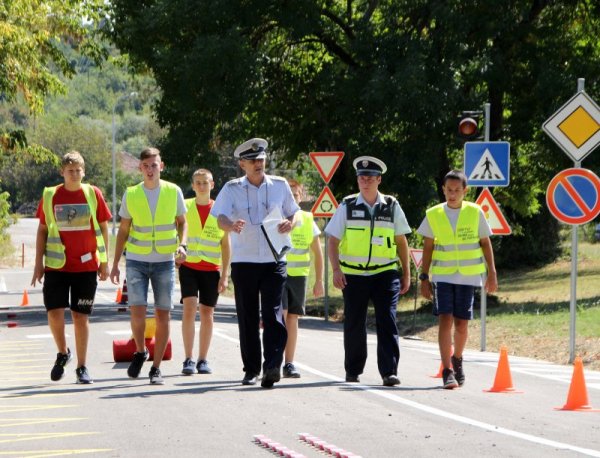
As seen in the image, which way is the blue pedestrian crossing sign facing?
toward the camera

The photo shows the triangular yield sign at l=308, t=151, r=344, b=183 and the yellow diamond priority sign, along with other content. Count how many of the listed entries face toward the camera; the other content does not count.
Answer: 2

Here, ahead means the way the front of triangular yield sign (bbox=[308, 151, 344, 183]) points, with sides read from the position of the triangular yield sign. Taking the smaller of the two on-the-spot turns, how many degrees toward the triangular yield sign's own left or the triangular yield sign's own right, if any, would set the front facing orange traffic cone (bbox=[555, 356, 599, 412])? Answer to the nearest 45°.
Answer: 0° — it already faces it

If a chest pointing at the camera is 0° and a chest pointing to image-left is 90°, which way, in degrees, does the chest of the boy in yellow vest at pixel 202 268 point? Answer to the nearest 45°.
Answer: approximately 0°

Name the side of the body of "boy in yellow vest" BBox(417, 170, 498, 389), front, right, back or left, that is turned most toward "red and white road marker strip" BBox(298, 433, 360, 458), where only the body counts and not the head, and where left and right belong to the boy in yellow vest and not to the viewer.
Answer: front

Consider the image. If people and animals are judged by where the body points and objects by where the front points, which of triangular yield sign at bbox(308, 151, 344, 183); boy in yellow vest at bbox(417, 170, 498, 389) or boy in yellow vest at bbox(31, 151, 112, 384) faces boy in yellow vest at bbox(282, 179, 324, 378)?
the triangular yield sign

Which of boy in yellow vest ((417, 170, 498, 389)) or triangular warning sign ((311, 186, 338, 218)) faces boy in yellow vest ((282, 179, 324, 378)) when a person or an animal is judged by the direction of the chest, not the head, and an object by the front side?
the triangular warning sign

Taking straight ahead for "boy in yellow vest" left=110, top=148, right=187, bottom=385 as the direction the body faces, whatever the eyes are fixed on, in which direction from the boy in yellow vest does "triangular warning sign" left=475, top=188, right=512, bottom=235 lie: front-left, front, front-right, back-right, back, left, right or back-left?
back-left

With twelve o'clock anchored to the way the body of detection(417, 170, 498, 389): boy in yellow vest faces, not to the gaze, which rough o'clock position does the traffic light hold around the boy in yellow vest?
The traffic light is roughly at 6 o'clock from the boy in yellow vest.

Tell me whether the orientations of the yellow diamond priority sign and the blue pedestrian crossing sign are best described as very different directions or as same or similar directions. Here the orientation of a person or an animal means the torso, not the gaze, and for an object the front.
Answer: same or similar directions

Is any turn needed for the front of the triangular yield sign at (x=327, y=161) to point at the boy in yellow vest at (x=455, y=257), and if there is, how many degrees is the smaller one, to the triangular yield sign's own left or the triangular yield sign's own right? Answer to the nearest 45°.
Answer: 0° — it already faces them
